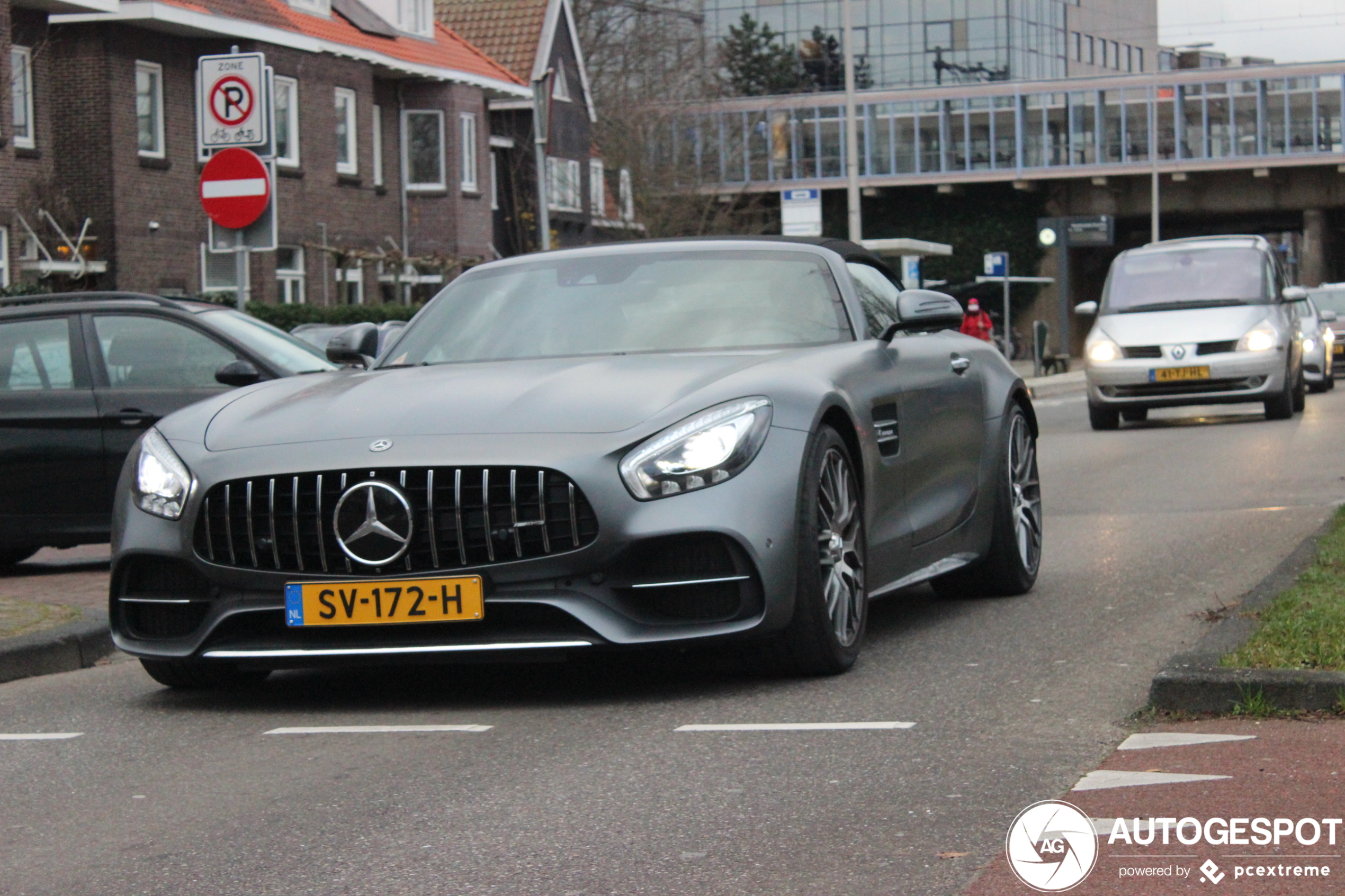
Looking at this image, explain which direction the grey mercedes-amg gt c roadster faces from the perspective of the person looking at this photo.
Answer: facing the viewer and to the left of the viewer

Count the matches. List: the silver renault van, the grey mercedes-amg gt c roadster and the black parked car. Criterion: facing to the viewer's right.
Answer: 1

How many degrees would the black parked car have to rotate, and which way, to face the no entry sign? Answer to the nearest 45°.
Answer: approximately 90° to its left

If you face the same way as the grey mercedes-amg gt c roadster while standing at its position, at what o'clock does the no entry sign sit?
The no entry sign is roughly at 4 o'clock from the grey mercedes-amg gt c roadster.

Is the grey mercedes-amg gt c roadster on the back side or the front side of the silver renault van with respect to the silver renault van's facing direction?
on the front side

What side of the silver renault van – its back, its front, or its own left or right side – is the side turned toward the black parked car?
front

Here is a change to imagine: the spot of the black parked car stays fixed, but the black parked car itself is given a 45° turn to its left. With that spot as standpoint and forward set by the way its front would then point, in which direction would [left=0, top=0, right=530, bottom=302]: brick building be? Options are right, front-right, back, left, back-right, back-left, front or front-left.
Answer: front-left

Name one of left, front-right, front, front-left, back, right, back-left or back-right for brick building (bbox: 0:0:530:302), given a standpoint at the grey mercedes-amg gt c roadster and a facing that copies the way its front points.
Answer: back-right

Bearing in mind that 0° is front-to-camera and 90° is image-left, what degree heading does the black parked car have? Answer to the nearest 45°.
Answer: approximately 270°

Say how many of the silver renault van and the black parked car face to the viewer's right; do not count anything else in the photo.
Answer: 1

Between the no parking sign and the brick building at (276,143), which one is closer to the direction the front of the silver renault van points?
the no parking sign

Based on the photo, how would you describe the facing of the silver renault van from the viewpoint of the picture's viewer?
facing the viewer

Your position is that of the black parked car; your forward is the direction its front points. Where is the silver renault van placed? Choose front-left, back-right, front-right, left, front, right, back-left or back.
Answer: front-left
